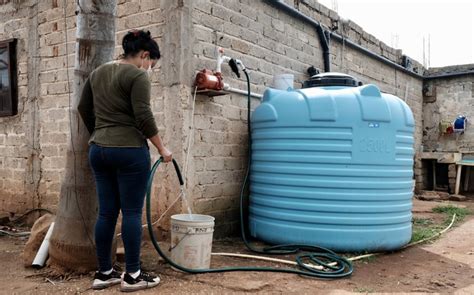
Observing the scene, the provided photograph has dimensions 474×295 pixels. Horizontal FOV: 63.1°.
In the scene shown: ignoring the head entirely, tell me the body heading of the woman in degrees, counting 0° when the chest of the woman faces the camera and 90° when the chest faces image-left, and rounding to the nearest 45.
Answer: approximately 225°

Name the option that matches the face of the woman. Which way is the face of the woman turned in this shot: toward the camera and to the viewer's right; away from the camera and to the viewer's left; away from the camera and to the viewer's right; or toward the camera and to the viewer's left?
away from the camera and to the viewer's right

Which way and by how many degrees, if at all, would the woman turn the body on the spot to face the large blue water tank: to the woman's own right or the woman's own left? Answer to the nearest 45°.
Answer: approximately 45° to the woman's own right
